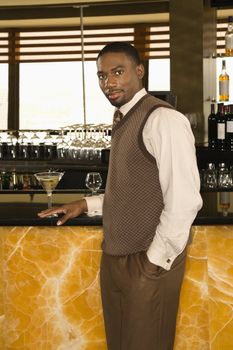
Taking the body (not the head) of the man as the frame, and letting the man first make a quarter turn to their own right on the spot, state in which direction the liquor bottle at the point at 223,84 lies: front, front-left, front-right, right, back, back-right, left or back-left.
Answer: front-right

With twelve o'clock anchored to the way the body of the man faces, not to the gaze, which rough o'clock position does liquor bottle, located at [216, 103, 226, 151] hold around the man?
The liquor bottle is roughly at 5 o'clock from the man.

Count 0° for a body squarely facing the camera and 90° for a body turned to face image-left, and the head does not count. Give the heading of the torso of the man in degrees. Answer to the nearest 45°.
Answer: approximately 45°

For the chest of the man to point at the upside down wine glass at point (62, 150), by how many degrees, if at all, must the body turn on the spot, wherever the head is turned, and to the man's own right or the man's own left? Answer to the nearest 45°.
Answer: approximately 135° to the man's own right

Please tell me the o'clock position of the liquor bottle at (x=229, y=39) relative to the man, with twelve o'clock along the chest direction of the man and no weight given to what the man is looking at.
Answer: The liquor bottle is roughly at 5 o'clock from the man.

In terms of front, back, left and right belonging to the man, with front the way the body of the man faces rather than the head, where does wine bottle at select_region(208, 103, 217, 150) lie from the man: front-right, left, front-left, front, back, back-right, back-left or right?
back-right

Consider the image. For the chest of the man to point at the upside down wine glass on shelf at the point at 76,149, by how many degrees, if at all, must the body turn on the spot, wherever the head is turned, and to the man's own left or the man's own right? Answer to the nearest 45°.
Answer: approximately 135° to the man's own right

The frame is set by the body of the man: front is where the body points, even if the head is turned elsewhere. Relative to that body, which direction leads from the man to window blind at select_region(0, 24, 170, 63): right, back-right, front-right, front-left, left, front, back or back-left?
back-right

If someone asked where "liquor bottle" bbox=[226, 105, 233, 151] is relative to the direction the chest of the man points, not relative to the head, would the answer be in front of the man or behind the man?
behind

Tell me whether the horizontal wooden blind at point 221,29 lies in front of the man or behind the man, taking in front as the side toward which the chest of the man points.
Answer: behind
